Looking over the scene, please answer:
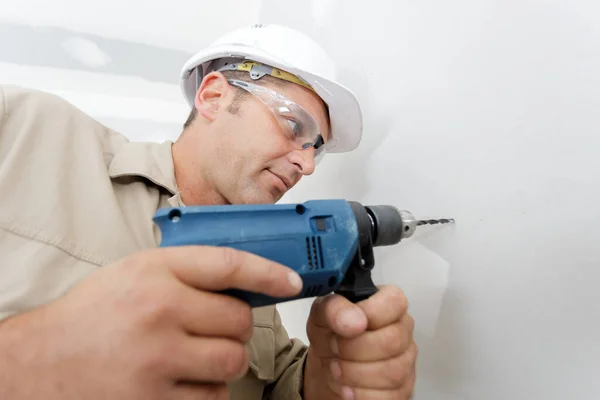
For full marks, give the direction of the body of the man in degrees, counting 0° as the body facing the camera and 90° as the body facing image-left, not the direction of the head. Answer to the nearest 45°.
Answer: approximately 315°
